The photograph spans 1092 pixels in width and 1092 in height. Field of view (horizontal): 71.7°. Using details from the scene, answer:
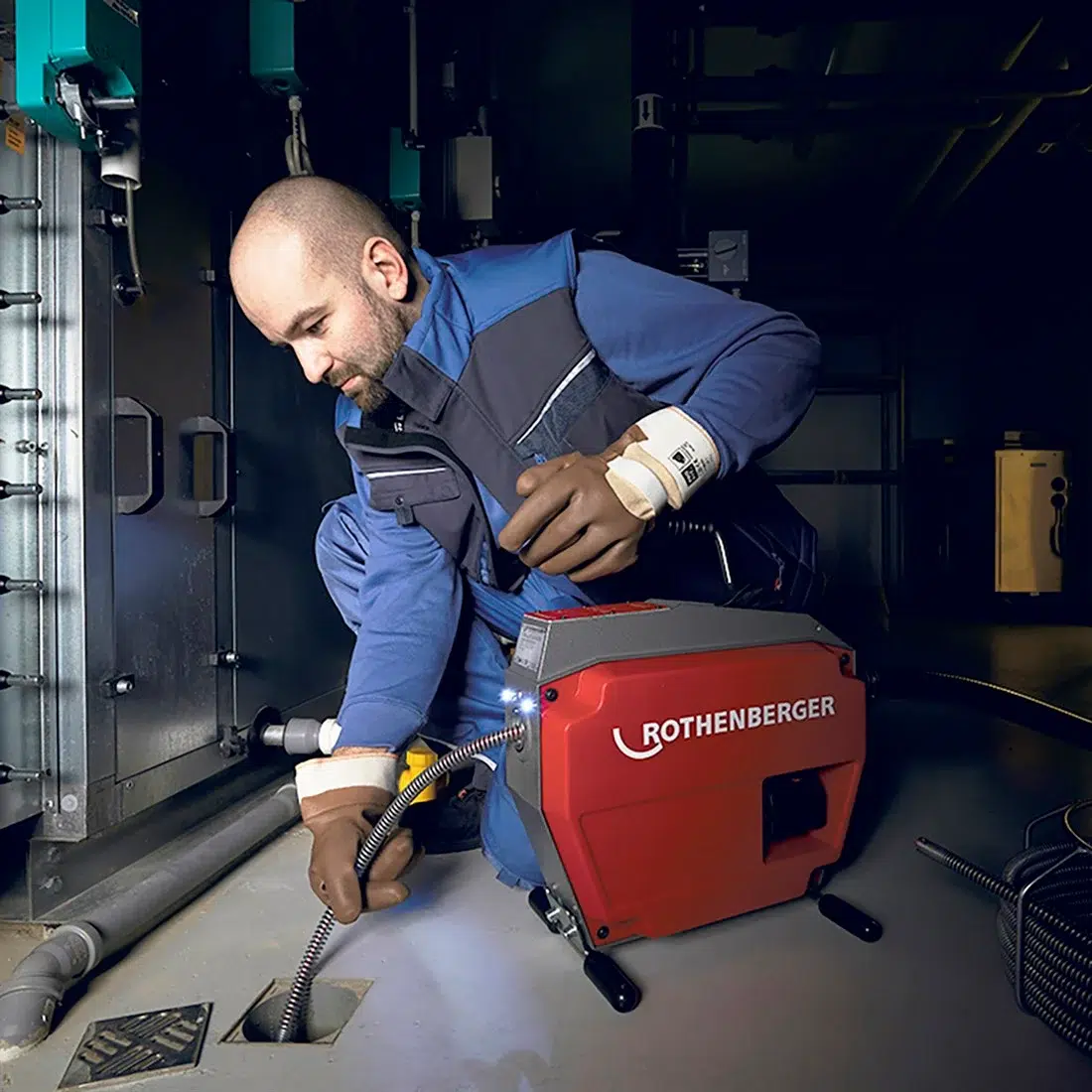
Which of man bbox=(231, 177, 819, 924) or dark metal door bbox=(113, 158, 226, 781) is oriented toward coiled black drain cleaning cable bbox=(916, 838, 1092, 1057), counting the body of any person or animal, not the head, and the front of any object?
the dark metal door

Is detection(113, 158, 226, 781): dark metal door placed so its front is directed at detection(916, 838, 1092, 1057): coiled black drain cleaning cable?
yes

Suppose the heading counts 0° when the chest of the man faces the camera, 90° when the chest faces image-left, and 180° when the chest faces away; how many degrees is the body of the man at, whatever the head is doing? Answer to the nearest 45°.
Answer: approximately 45°

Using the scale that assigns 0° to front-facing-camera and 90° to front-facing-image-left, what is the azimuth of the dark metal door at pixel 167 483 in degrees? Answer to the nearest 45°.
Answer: approximately 315°
